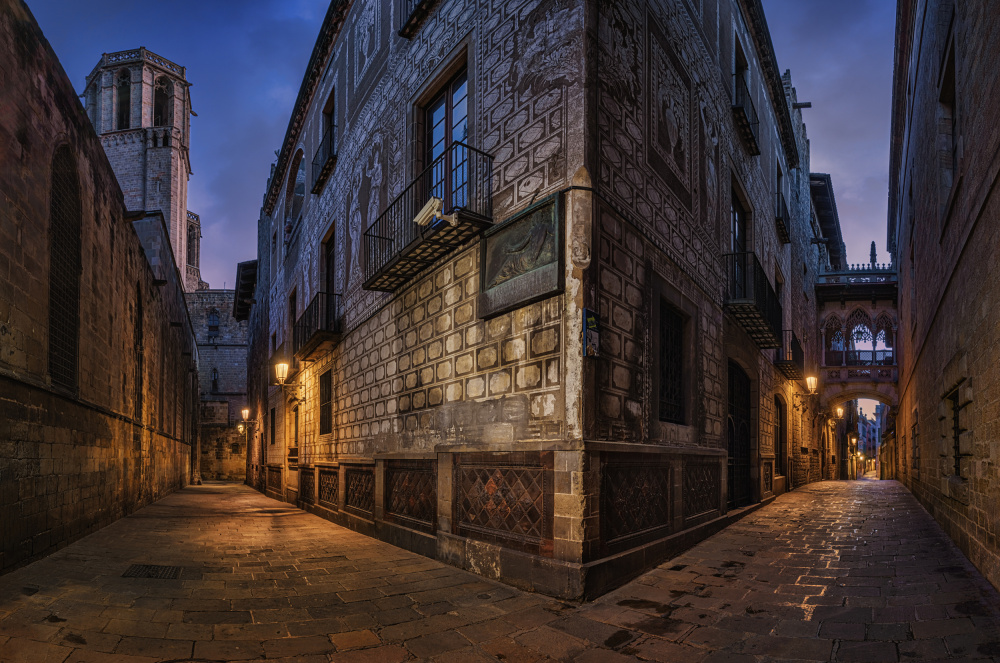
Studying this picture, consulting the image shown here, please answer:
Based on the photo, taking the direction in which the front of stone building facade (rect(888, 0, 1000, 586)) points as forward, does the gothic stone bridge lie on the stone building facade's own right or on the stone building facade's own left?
on the stone building facade's own right

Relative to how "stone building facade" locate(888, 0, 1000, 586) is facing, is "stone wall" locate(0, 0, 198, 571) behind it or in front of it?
in front

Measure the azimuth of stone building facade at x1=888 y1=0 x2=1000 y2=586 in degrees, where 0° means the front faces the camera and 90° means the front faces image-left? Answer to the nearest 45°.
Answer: approximately 90°

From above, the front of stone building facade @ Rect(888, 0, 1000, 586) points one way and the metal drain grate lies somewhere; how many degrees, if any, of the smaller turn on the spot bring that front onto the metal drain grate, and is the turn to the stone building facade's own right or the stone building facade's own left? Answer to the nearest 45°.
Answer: approximately 45° to the stone building facade's own left

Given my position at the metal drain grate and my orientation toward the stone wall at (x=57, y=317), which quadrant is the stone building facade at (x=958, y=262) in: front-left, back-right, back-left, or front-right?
back-right
